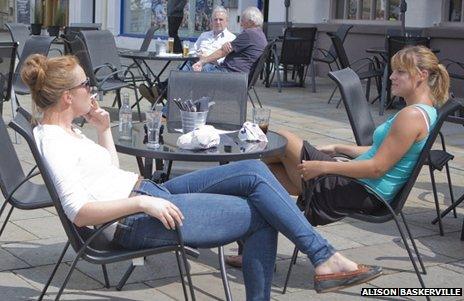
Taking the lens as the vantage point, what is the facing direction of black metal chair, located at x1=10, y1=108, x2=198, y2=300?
facing to the right of the viewer

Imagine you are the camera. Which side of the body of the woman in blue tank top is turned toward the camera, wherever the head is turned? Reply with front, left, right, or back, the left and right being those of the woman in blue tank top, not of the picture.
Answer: left

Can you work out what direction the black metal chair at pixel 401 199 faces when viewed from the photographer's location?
facing to the left of the viewer

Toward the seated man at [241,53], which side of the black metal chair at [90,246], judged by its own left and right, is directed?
left

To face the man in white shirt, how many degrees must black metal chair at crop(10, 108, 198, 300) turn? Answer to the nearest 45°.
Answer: approximately 90° to its left

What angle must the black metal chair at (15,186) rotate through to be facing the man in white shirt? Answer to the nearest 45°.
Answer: approximately 90° to its left

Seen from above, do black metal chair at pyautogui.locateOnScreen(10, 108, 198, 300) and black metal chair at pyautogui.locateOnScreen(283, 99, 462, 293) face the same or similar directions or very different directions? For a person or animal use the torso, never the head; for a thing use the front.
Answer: very different directions

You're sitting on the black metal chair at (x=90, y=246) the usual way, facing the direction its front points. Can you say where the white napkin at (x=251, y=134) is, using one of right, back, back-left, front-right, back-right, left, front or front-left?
front-left

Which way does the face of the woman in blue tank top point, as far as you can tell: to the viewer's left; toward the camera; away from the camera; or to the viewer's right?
to the viewer's left

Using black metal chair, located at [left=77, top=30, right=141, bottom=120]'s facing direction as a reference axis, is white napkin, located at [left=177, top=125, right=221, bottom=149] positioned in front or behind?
in front

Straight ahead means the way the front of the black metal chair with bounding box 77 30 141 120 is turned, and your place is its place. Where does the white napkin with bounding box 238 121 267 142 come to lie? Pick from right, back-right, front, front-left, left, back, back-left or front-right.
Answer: front-right

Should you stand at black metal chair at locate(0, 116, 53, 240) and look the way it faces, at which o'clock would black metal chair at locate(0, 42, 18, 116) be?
black metal chair at locate(0, 42, 18, 116) is roughly at 9 o'clock from black metal chair at locate(0, 116, 53, 240).

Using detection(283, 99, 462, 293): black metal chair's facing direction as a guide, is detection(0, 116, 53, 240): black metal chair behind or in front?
in front

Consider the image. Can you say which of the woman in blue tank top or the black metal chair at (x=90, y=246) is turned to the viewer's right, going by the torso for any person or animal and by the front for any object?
the black metal chair
